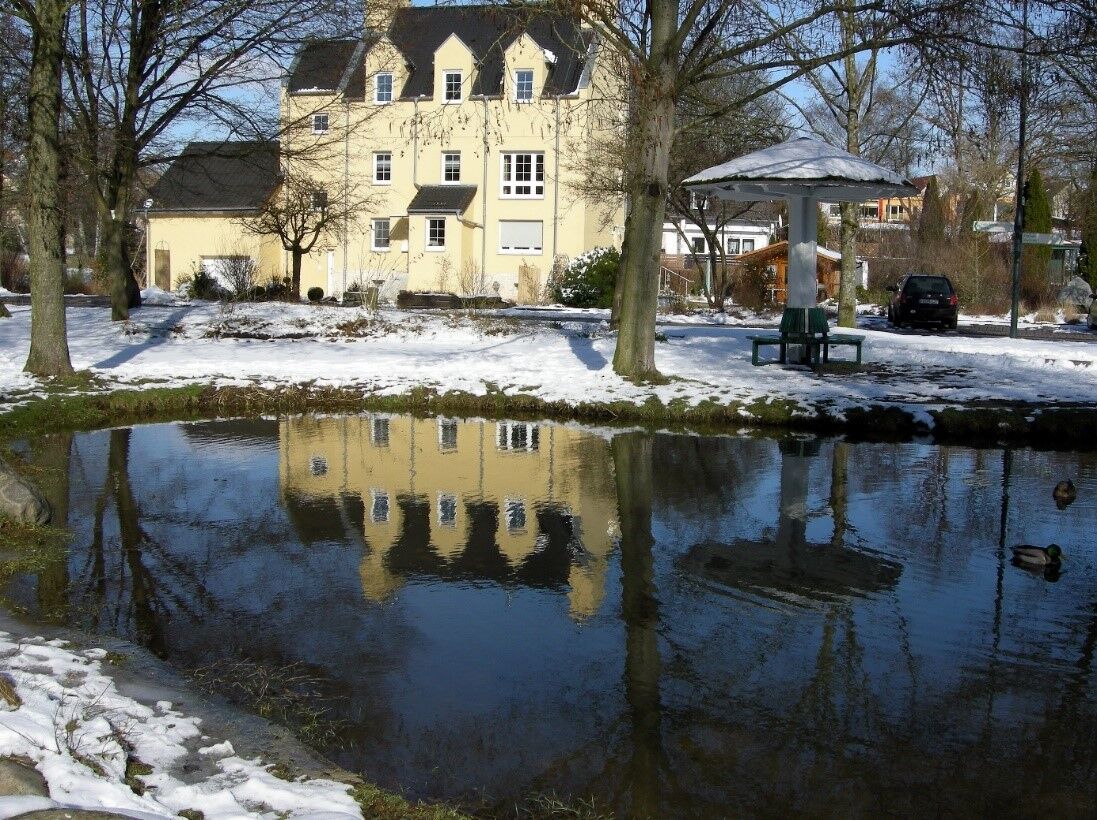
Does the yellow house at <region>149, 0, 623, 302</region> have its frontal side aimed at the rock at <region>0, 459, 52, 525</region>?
yes

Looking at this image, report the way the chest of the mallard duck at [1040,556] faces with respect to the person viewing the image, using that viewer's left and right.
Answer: facing to the right of the viewer

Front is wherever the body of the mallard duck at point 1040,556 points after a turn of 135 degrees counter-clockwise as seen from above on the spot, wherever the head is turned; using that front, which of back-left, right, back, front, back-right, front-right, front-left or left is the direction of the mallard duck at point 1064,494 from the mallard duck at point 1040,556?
front-right

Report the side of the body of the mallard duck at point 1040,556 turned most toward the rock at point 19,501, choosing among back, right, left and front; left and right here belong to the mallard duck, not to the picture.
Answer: back

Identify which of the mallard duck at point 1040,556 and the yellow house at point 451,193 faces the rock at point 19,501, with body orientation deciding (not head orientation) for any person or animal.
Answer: the yellow house

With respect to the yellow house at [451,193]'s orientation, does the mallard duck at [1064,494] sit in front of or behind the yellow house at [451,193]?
in front

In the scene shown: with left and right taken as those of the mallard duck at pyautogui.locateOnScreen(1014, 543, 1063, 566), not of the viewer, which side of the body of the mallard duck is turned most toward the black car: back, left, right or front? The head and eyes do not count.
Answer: left

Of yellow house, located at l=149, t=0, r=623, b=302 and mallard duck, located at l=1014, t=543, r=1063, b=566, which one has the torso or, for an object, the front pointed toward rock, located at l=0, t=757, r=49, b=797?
the yellow house

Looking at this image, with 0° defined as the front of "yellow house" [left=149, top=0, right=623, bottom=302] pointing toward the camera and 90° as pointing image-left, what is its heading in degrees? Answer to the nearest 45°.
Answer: approximately 0°

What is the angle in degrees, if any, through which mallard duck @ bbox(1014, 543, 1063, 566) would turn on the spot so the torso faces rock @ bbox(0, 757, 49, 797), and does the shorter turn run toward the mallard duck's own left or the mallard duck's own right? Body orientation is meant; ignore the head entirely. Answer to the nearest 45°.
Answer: approximately 135° to the mallard duck's own right

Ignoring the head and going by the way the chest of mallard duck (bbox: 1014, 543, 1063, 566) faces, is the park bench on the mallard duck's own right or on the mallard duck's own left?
on the mallard duck's own left

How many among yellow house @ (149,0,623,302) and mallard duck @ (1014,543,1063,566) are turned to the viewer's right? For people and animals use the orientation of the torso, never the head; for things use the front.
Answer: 1

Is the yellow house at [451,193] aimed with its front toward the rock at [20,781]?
yes
